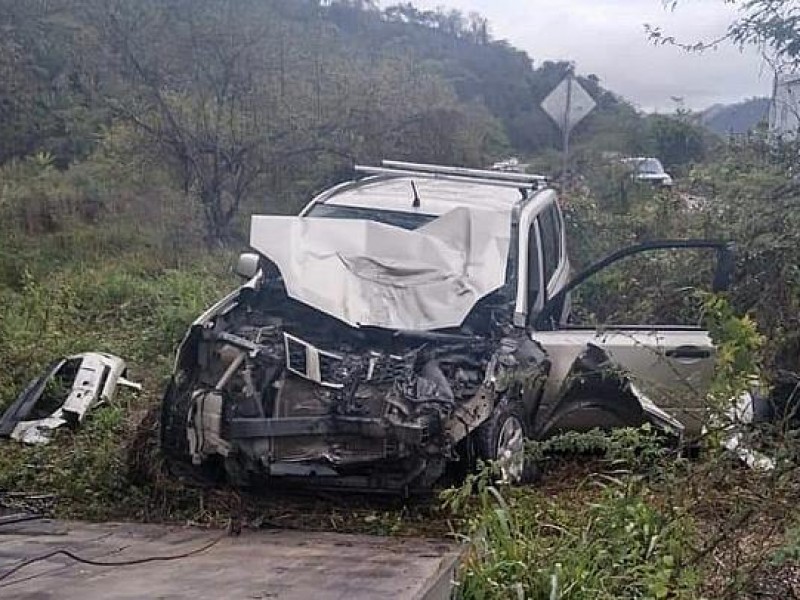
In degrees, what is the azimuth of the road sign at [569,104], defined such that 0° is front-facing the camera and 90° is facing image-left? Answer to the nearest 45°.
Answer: approximately 180°

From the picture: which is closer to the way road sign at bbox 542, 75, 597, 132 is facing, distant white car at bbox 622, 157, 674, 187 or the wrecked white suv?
the distant white car

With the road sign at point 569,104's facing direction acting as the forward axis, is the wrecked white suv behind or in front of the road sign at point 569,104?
behind

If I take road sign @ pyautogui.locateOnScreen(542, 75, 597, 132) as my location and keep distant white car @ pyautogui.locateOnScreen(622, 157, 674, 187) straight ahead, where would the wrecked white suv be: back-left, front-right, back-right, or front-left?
back-right

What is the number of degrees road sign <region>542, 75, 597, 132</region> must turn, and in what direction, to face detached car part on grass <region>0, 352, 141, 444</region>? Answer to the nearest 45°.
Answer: approximately 135° to its left

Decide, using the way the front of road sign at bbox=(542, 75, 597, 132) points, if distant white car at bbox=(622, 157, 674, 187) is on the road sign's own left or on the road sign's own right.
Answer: on the road sign's own right

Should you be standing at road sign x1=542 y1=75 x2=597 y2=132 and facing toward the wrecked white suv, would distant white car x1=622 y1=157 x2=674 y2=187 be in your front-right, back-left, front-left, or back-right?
back-left

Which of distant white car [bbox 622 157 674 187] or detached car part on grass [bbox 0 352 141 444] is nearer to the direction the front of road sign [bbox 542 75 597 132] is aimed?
the distant white car
